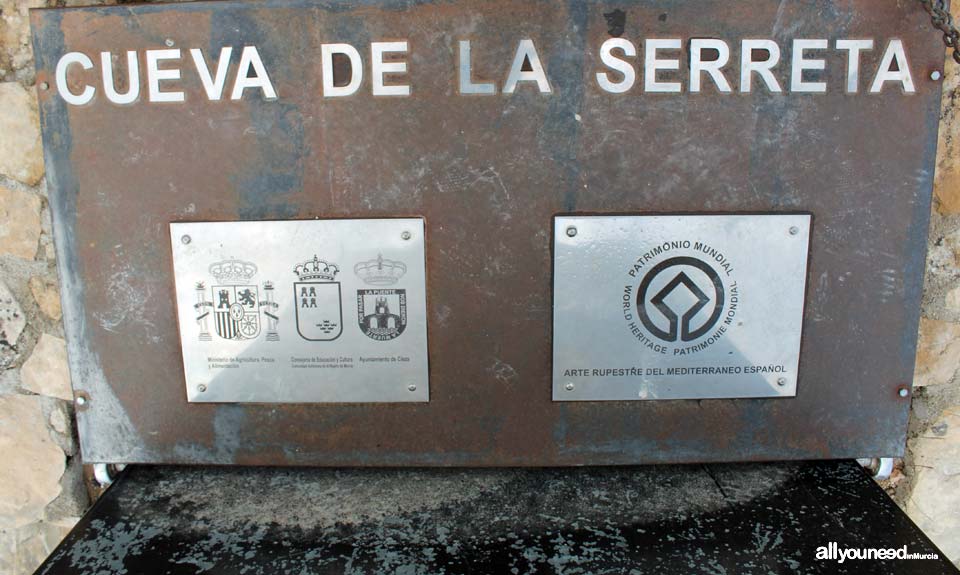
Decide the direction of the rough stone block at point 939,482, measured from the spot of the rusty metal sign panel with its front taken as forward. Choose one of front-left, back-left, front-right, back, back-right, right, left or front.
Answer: left

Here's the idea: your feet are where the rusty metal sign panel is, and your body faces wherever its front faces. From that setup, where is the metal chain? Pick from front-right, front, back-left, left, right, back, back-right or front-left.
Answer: left

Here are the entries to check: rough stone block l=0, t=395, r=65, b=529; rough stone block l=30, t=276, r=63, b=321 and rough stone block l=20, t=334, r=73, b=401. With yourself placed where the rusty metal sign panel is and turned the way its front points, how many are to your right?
3

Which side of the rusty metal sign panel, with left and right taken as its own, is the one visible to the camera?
front

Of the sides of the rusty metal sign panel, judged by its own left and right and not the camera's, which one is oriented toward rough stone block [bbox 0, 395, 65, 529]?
right

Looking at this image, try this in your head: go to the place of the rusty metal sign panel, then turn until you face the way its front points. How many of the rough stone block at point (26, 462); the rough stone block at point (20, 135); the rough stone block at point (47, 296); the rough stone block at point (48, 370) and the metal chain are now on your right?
4

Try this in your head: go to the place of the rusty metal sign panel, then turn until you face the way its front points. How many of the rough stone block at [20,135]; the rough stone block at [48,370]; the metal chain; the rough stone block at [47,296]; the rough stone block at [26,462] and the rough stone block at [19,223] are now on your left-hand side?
1

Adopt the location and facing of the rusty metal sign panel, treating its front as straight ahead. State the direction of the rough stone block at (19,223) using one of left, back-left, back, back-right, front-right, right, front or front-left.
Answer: right

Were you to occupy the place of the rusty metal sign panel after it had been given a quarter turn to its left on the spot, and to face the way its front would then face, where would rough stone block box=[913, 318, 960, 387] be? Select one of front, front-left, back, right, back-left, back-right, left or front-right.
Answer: front

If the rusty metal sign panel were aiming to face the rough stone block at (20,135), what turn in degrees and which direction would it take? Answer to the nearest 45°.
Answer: approximately 90° to its right

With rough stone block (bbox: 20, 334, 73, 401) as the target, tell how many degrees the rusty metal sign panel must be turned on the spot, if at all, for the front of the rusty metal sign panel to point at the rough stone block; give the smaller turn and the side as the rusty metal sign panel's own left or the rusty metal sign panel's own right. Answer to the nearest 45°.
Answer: approximately 90° to the rusty metal sign panel's own right

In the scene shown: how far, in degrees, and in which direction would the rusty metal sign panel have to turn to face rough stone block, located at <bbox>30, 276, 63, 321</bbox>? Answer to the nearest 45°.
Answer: approximately 90° to its right

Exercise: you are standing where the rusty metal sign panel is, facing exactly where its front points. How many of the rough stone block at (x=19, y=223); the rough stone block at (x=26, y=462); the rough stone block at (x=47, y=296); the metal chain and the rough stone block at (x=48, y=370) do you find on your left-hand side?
1
